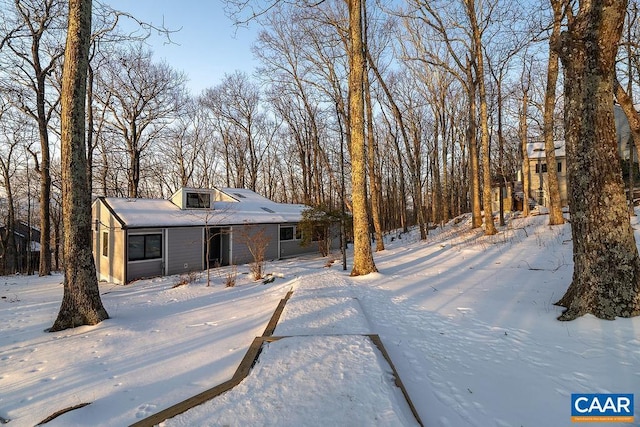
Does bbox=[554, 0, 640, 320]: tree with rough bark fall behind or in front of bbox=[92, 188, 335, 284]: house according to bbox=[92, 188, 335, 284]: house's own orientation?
in front

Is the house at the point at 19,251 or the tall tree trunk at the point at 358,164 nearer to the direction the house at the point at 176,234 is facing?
the tall tree trunk

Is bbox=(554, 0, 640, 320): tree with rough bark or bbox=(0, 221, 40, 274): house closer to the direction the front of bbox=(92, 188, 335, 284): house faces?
the tree with rough bark

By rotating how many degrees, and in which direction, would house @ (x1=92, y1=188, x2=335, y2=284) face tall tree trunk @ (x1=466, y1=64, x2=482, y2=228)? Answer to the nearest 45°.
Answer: approximately 45° to its left

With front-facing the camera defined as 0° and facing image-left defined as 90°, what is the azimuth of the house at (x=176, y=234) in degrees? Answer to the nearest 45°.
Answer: approximately 315°

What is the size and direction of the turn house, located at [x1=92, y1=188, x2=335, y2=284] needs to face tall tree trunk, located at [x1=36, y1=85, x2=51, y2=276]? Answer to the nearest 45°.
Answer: approximately 90° to its right

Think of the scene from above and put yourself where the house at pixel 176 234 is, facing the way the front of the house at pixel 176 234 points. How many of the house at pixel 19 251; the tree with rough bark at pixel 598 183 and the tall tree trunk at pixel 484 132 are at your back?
1

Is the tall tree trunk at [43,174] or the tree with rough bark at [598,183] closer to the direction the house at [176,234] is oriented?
the tree with rough bark

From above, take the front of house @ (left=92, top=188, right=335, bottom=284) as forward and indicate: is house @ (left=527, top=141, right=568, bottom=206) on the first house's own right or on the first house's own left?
on the first house's own left
